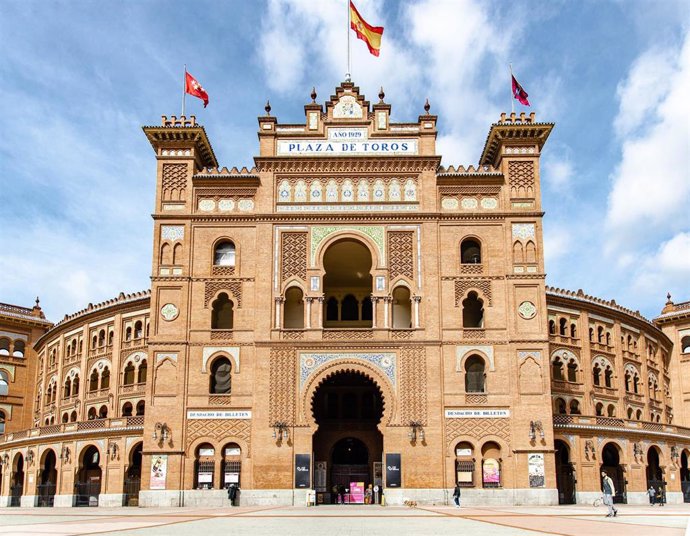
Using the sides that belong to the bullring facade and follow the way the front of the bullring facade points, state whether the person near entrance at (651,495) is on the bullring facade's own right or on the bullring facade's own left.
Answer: on the bullring facade's own left

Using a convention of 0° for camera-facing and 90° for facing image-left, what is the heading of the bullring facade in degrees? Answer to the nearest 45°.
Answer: approximately 0°

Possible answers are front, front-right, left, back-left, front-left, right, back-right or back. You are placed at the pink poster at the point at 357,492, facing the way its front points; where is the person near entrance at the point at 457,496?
front-left

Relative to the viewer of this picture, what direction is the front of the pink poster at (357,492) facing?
facing the viewer

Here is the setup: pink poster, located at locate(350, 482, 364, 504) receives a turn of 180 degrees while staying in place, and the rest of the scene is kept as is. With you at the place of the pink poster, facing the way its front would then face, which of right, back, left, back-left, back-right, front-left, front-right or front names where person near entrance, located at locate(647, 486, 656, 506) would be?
right
